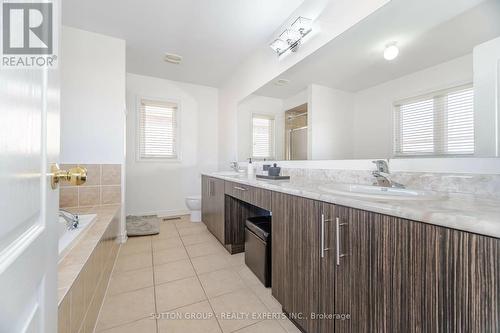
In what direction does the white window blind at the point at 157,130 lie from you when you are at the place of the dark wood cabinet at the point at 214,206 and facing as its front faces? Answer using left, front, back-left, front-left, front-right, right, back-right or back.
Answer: front-right

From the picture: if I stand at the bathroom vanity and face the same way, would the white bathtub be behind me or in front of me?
in front

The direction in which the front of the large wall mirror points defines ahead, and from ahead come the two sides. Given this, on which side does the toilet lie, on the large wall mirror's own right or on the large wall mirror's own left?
on the large wall mirror's own right

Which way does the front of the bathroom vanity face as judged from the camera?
facing the viewer and to the left of the viewer

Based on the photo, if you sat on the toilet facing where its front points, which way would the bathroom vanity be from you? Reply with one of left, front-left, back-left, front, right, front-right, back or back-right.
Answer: left

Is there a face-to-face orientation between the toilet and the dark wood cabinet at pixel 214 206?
no

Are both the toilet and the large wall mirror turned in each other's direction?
no

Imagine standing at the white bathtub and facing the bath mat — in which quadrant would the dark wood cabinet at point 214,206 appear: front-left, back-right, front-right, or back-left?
front-right

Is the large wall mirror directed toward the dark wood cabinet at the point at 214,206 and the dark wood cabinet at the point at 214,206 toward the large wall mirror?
no

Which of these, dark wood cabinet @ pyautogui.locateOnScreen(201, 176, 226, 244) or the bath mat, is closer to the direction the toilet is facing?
the bath mat

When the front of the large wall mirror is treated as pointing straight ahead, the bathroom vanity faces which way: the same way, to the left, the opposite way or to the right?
the same way

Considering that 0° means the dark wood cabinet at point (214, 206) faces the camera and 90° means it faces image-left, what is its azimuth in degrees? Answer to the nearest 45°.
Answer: approximately 90°

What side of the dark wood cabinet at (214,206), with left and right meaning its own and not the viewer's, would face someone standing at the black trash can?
left

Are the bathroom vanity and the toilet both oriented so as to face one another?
no

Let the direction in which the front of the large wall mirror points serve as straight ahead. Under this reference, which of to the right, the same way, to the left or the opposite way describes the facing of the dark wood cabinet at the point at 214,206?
the same way
